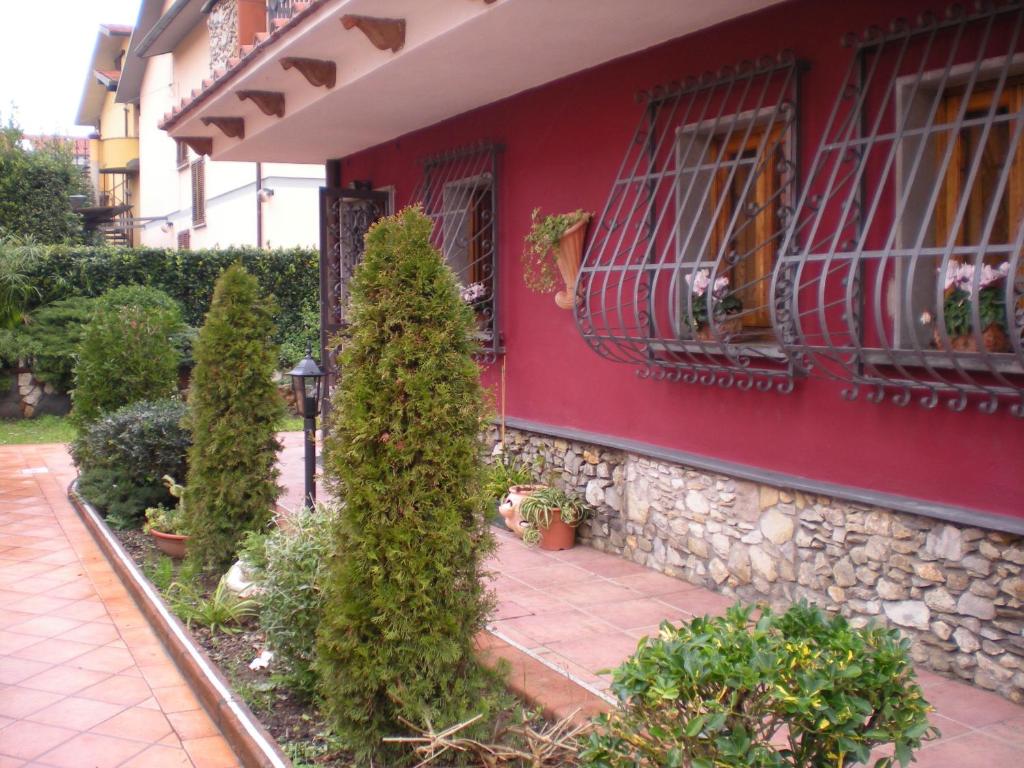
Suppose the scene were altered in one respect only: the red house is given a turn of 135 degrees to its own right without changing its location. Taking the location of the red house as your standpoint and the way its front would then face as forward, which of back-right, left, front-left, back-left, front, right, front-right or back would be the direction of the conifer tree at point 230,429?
left

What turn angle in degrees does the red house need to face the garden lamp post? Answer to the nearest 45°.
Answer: approximately 45° to its right

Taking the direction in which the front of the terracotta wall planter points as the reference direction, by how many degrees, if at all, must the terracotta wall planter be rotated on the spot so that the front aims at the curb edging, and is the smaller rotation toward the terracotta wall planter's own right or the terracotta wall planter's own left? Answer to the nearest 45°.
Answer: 0° — it already faces it

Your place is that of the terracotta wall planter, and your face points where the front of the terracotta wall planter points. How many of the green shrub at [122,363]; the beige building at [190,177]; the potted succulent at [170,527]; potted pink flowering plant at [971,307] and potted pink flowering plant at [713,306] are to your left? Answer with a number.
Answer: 2

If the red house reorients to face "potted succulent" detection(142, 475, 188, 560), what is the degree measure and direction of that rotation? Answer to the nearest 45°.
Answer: approximately 45° to its right

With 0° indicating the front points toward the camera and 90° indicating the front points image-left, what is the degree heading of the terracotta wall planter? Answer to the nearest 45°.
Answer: approximately 45°

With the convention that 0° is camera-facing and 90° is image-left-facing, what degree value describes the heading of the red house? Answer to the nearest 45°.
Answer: approximately 45°

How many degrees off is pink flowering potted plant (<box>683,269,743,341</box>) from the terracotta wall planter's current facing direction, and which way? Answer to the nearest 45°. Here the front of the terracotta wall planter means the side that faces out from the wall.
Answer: approximately 90° to its left

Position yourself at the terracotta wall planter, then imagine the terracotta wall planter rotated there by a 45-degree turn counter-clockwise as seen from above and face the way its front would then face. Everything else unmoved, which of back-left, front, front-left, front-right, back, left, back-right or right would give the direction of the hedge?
back-right
